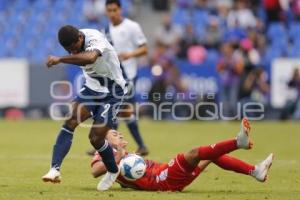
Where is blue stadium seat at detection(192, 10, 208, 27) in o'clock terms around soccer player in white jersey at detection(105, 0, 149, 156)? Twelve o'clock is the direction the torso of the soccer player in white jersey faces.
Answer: The blue stadium seat is roughly at 5 o'clock from the soccer player in white jersey.

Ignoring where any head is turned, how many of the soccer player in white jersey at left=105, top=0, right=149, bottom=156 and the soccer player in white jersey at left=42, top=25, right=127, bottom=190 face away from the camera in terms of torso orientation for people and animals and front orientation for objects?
0

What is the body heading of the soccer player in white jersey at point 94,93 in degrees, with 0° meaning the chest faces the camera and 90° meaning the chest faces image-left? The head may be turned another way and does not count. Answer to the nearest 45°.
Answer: approximately 45°

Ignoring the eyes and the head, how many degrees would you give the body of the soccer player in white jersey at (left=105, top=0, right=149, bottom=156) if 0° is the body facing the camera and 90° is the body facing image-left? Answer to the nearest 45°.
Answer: approximately 45°

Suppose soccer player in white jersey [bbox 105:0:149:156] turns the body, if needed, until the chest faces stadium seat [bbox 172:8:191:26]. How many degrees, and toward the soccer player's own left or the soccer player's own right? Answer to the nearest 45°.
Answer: approximately 135° to the soccer player's own right

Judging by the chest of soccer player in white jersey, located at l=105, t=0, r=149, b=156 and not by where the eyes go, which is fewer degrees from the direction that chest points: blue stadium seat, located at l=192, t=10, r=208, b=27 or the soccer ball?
the soccer ball

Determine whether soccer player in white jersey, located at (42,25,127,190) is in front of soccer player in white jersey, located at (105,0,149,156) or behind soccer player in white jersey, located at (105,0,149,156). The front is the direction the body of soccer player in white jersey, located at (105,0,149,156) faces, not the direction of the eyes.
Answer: in front

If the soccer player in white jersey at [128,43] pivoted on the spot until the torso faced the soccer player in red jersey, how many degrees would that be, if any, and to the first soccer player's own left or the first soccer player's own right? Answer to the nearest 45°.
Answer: approximately 45° to the first soccer player's own left

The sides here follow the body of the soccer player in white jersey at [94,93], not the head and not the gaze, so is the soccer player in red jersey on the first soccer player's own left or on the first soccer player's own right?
on the first soccer player's own left
